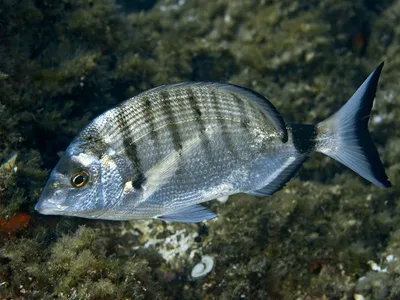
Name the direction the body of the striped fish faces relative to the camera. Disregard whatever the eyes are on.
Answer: to the viewer's left
